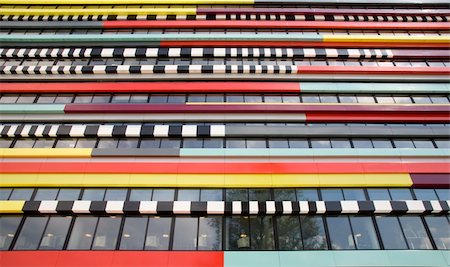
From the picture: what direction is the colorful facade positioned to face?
toward the camera
